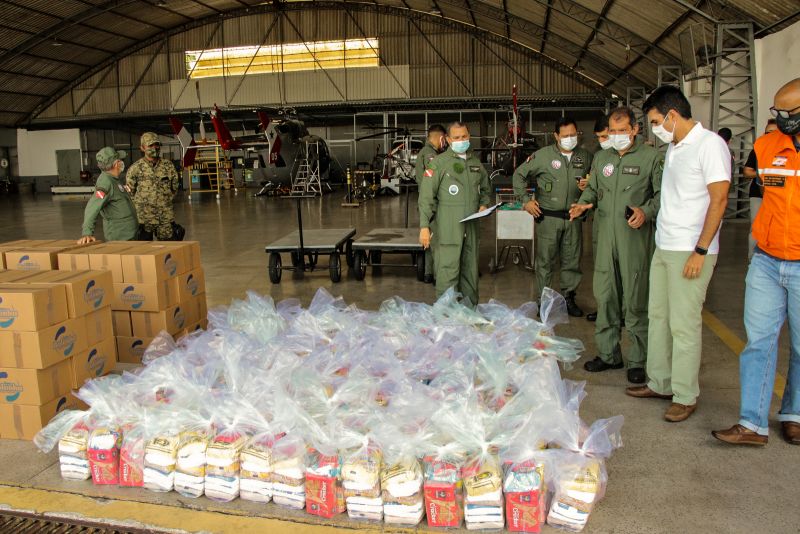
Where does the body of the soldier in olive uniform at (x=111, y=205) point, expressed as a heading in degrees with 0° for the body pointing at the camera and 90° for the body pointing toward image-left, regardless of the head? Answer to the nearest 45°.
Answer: approximately 270°

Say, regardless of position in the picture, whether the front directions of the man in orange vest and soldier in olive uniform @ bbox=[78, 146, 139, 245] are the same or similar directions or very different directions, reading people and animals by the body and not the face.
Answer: very different directions

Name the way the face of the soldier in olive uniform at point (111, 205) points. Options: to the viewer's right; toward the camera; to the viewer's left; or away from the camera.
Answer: to the viewer's right

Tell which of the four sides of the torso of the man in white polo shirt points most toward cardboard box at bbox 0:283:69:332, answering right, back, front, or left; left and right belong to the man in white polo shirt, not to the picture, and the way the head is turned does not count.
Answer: front

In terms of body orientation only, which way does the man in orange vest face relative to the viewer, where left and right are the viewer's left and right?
facing the viewer and to the left of the viewer

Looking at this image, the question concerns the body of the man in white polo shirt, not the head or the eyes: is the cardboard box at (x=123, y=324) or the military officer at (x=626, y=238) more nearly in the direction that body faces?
the cardboard box

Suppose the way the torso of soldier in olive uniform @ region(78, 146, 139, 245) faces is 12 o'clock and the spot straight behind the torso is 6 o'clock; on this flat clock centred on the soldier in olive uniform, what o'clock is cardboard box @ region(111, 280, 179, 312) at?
The cardboard box is roughly at 3 o'clock from the soldier in olive uniform.

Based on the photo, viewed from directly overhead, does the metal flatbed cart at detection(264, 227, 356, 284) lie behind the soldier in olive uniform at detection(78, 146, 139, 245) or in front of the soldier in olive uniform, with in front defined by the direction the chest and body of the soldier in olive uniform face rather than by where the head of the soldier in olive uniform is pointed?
in front

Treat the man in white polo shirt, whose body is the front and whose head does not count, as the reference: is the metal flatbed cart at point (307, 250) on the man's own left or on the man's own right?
on the man's own right

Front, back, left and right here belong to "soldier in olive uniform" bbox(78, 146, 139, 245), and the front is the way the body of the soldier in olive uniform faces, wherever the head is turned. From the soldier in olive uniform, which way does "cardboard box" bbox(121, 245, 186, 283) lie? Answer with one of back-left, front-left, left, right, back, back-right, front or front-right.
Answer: right

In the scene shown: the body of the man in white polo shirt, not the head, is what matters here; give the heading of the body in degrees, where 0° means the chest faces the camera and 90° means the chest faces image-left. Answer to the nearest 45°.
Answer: approximately 45°

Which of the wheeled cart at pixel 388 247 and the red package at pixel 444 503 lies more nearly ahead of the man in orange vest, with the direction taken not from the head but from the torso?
the red package

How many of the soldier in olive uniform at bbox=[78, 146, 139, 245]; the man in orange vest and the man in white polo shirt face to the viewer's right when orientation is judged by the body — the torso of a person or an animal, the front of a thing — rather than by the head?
1

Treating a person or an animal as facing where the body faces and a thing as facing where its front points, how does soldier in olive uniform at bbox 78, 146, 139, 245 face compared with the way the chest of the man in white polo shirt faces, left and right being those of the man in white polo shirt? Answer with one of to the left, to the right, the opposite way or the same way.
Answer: the opposite way
